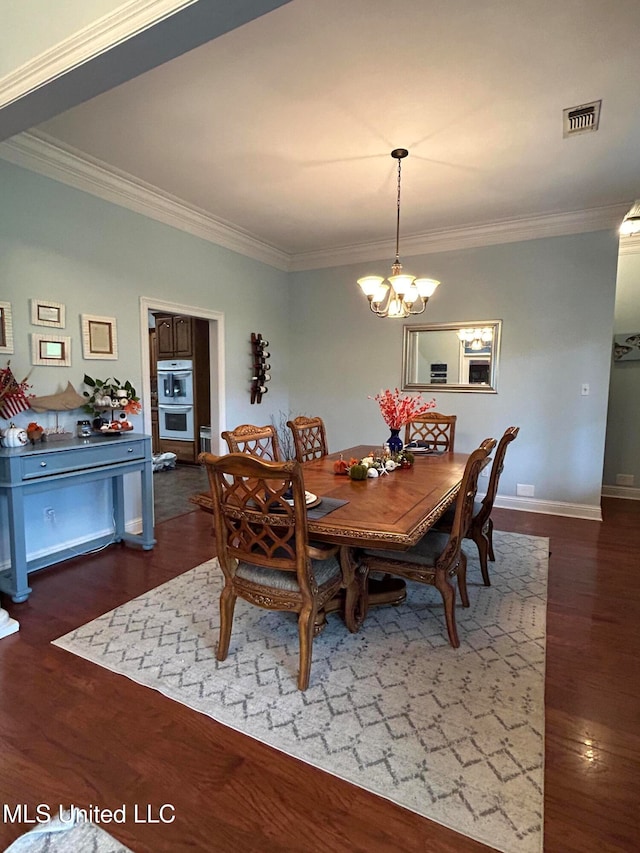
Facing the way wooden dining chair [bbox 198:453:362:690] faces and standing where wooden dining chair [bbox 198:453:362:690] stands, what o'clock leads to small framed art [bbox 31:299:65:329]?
The small framed art is roughly at 9 o'clock from the wooden dining chair.

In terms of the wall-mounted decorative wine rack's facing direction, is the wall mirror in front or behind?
in front

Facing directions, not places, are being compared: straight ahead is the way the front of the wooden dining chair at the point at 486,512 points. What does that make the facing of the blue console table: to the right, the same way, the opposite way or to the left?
the opposite way

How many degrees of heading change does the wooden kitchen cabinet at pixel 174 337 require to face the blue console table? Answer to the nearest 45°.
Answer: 0° — it already faces it

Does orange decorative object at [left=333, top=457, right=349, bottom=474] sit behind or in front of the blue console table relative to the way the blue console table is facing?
in front

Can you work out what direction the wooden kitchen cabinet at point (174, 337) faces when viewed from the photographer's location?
facing the viewer

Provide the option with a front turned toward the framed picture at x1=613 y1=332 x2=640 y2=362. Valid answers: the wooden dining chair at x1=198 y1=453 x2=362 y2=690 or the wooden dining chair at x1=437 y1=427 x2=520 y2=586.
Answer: the wooden dining chair at x1=198 y1=453 x2=362 y2=690

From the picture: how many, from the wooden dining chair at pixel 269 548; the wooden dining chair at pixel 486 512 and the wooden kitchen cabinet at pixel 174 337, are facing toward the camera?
1

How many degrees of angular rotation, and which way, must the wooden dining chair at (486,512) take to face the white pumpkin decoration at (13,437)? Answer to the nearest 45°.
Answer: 0° — it already faces it

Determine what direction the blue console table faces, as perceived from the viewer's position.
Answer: facing the viewer and to the right of the viewer

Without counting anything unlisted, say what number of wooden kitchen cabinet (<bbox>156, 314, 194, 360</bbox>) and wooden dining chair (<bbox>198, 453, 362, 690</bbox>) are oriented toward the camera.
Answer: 1
